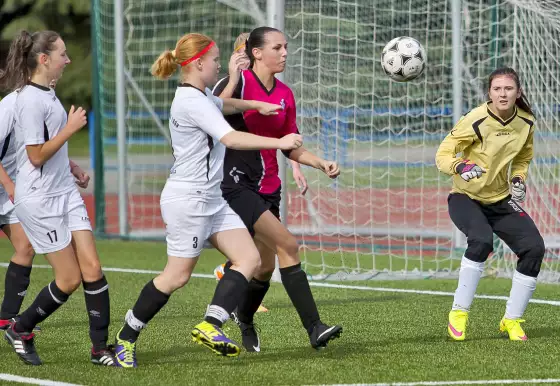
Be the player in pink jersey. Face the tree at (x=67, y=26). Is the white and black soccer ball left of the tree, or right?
right

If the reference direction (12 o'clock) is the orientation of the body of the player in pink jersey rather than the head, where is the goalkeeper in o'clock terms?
The goalkeeper is roughly at 10 o'clock from the player in pink jersey.

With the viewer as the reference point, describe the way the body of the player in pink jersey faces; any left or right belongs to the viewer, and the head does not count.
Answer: facing the viewer and to the right of the viewer

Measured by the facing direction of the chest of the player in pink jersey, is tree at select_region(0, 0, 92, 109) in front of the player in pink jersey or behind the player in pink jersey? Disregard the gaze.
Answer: behind

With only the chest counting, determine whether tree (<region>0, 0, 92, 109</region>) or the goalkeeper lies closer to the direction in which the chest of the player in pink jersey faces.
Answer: the goalkeeper

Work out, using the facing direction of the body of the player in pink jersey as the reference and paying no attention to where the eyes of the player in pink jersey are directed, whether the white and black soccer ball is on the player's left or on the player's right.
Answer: on the player's left
